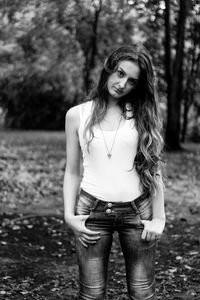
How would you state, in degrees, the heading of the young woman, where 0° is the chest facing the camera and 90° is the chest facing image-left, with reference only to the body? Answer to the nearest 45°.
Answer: approximately 0°
